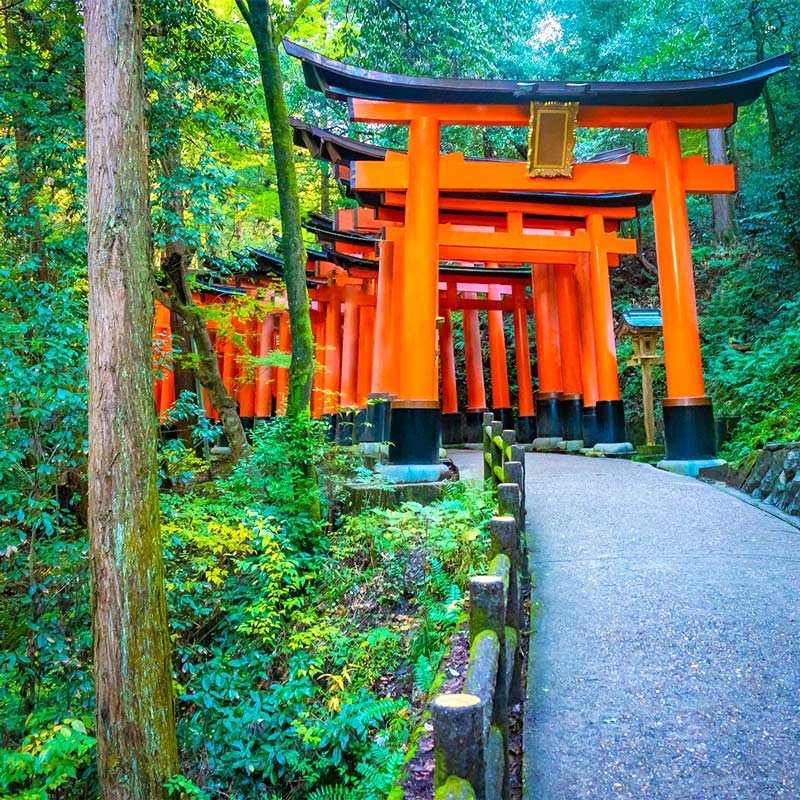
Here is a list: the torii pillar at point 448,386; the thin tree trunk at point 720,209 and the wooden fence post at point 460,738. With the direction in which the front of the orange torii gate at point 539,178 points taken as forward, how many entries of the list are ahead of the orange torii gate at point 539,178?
1

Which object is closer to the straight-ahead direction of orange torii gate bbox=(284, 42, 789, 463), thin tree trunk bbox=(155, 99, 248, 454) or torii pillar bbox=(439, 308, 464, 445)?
the thin tree trunk

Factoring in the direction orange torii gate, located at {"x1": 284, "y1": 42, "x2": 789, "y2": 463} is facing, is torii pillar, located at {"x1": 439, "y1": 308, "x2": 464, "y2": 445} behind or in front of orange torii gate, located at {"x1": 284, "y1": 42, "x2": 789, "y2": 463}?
behind

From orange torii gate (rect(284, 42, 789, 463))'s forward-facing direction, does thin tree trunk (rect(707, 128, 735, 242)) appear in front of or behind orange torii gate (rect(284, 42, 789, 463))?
behind

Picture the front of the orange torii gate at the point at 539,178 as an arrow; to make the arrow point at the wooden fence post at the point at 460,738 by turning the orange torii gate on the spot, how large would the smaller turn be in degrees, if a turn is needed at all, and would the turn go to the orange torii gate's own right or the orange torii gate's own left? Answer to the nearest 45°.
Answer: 0° — it already faces it

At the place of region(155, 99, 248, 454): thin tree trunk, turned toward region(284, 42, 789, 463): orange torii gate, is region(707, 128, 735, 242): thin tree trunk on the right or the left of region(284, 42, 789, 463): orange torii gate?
left

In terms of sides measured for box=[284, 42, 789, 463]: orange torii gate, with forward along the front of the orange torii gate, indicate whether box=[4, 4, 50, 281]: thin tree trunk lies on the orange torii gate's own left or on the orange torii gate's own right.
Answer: on the orange torii gate's own right

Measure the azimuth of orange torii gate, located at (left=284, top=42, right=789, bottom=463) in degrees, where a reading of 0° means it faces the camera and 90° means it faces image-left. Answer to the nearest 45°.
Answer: approximately 0°

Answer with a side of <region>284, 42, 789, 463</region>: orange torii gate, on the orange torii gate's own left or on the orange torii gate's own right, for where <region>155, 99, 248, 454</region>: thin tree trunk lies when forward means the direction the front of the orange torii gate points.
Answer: on the orange torii gate's own right
